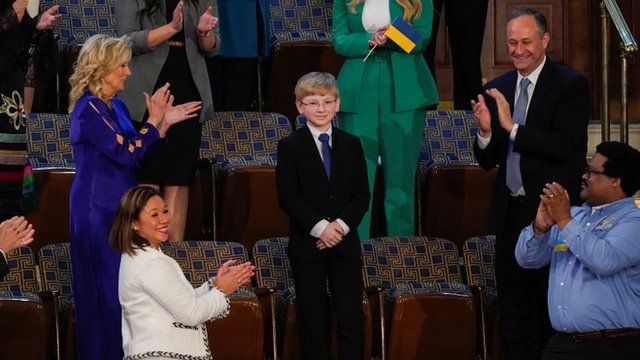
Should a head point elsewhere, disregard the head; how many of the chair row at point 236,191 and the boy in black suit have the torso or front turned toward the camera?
2

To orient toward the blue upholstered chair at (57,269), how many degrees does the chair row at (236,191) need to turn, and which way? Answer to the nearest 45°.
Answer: approximately 45° to its right

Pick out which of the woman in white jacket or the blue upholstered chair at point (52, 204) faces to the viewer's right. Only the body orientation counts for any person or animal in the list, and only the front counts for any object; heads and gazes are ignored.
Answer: the woman in white jacket

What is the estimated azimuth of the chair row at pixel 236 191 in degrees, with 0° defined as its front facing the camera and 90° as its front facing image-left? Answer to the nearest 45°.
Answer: approximately 0°

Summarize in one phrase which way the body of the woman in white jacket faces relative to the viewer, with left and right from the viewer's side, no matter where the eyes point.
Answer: facing to the right of the viewer

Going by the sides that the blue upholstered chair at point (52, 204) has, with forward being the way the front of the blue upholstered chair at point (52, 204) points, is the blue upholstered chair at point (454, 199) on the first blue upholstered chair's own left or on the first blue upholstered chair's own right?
on the first blue upholstered chair's own left

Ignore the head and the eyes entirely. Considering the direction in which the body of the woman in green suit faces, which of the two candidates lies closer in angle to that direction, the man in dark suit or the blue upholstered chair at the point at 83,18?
the man in dark suit

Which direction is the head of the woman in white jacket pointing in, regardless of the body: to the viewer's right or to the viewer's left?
to the viewer's right

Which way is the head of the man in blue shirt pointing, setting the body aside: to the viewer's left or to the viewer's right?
to the viewer's left
